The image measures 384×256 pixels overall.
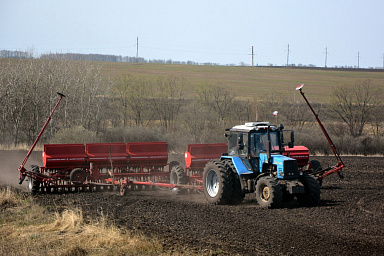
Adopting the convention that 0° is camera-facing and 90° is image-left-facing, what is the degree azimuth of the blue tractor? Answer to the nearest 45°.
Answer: approximately 315°

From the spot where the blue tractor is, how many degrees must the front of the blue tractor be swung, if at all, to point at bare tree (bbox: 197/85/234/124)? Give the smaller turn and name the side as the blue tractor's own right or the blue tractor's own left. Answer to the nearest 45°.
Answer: approximately 135° to the blue tractor's own left

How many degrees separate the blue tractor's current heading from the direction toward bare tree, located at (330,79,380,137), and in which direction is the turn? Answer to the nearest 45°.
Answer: approximately 135° to its left

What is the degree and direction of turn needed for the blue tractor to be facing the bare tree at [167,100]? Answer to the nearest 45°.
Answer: approximately 135° to its left
